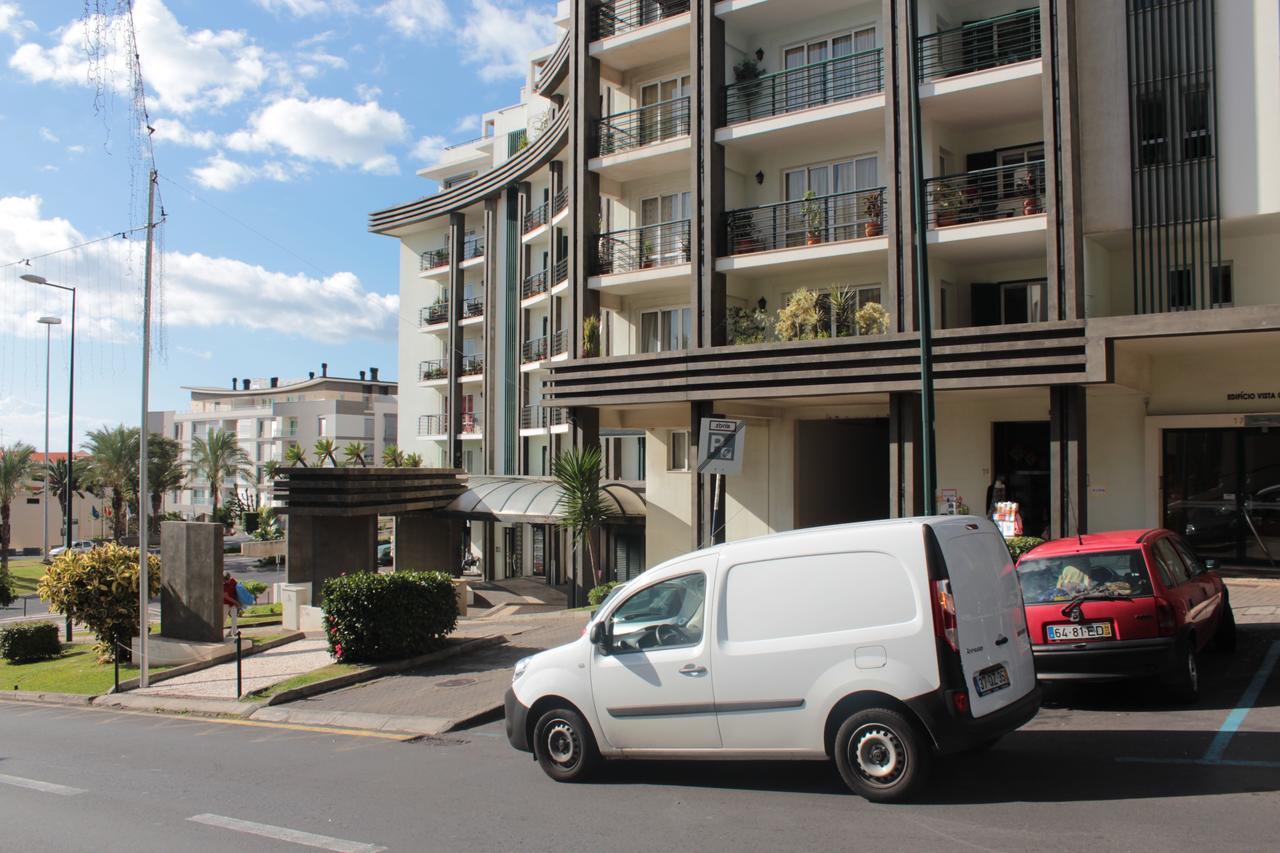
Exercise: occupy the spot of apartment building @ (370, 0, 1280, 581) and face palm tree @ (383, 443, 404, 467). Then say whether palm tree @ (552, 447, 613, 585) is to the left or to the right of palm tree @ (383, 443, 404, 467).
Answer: left

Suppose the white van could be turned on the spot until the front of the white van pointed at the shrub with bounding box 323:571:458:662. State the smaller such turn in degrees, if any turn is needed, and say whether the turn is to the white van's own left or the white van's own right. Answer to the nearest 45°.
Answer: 0° — it already faces it

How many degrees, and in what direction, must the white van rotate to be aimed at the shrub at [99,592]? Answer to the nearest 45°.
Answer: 0° — it already faces it

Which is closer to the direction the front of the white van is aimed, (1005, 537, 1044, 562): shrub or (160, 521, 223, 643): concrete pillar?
the concrete pillar

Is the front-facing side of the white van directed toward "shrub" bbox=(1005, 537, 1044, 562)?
no

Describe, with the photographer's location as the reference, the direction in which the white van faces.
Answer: facing away from the viewer and to the left of the viewer

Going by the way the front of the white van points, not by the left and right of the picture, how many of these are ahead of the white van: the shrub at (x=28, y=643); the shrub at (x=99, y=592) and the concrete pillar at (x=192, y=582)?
3

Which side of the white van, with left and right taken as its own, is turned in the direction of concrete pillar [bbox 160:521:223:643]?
front

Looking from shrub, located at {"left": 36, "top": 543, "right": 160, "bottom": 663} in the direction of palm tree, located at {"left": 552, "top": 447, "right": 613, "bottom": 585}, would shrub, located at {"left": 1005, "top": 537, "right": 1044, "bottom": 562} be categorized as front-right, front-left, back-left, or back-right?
front-right

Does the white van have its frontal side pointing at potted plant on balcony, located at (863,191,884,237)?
no

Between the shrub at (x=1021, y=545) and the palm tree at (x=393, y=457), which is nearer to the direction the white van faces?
the palm tree

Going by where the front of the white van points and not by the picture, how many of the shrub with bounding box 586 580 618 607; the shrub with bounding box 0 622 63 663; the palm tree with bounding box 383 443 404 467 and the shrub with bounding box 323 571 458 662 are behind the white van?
0

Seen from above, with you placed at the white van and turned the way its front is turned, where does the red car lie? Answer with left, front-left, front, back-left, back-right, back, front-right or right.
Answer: right

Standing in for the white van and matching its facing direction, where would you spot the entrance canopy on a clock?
The entrance canopy is roughly at 1 o'clock from the white van.

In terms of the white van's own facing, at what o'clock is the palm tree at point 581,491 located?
The palm tree is roughly at 1 o'clock from the white van.
